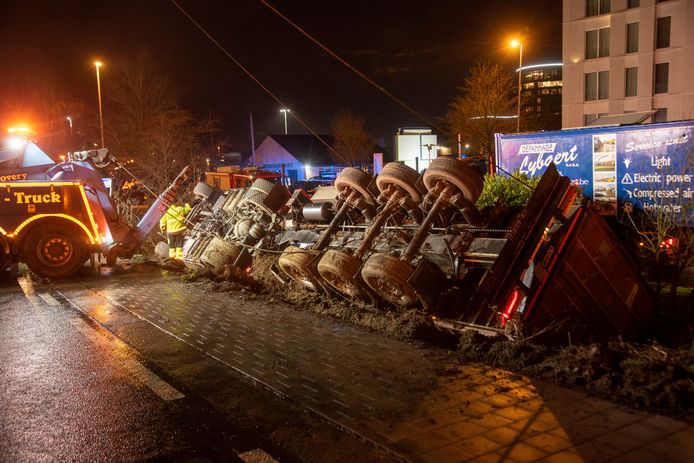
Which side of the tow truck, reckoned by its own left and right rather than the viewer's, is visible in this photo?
left

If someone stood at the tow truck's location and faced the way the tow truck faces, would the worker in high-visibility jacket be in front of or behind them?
behind

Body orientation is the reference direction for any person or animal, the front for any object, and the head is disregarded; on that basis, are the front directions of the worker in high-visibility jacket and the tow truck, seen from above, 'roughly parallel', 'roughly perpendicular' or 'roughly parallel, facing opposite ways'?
roughly perpendicular

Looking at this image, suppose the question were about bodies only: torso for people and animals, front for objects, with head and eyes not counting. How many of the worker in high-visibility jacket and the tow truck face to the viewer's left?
1

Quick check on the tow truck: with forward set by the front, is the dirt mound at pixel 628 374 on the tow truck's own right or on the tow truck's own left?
on the tow truck's own left

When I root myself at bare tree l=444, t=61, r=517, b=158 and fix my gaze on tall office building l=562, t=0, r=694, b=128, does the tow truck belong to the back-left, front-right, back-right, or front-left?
back-right

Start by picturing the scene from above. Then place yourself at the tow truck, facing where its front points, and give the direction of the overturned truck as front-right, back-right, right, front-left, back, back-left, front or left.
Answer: back-left

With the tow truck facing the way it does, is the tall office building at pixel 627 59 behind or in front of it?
behind

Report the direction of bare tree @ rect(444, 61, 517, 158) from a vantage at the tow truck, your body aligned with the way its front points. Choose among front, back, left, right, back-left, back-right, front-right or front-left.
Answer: back-right
